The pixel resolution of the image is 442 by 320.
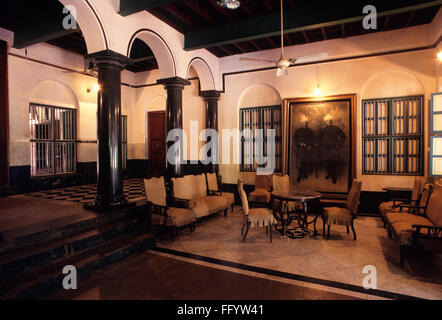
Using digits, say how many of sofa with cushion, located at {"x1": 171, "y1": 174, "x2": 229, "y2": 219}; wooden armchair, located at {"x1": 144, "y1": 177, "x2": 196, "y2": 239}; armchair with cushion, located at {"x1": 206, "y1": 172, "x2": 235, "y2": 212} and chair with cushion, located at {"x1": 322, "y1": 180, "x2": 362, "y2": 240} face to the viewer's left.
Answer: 1

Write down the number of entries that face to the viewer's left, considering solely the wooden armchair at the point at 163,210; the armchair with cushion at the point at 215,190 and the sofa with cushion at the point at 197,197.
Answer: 0

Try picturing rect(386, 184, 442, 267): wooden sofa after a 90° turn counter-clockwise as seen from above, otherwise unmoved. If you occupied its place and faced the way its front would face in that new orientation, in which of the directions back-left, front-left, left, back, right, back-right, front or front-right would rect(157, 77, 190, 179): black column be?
back-right

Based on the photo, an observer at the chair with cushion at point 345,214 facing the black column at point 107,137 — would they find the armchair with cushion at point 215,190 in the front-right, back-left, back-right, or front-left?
front-right

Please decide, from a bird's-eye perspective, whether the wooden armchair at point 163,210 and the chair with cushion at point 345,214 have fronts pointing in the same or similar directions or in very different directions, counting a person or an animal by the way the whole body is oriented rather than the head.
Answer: very different directions

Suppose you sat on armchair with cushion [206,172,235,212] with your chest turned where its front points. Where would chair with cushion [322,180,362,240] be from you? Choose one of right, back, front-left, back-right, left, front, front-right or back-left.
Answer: front

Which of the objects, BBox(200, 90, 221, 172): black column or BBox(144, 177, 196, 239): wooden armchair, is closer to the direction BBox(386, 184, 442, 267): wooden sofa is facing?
the wooden armchair

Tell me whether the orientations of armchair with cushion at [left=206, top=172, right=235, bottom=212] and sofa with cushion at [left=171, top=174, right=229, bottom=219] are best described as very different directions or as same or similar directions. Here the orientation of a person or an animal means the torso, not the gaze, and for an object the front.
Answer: same or similar directions

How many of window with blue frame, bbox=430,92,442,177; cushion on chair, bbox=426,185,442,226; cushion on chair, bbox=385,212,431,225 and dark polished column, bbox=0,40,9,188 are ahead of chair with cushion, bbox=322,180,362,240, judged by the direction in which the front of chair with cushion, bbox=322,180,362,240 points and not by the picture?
1

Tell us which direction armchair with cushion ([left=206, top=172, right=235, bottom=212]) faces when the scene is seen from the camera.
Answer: facing the viewer and to the right of the viewer

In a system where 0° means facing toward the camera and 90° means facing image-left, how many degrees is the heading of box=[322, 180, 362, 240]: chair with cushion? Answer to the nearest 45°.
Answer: approximately 90°

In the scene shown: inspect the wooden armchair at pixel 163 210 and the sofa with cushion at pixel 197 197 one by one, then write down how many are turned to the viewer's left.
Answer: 0

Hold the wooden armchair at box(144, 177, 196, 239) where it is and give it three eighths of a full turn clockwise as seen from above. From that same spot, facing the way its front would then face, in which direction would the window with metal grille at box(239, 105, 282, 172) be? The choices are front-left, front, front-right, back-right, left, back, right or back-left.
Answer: back-right
